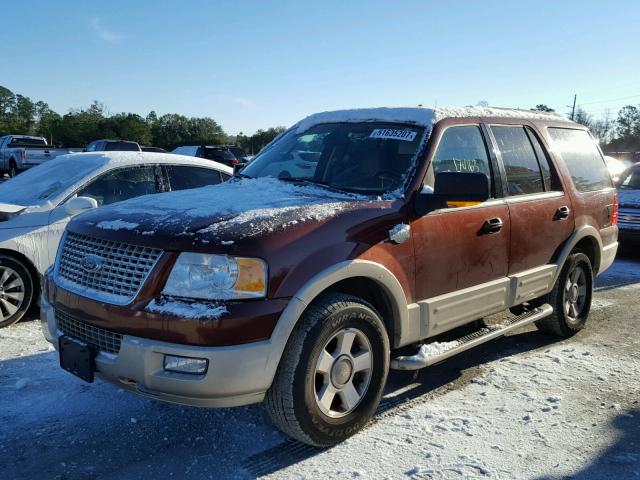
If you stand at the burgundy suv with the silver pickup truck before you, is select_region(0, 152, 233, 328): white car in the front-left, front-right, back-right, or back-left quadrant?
front-left

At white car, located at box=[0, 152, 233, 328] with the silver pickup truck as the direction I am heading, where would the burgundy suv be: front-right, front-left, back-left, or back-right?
back-right

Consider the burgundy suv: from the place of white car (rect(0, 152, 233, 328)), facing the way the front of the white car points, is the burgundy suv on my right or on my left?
on my left

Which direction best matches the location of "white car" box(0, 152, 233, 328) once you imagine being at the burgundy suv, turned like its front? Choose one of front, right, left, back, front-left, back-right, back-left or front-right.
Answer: right

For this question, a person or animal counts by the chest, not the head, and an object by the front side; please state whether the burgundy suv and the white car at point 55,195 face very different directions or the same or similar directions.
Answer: same or similar directions

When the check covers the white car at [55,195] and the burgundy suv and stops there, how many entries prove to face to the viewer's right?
0

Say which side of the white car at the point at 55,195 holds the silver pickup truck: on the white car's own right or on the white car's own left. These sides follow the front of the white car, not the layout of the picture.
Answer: on the white car's own right

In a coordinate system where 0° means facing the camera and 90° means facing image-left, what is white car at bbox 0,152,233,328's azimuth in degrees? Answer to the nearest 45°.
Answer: approximately 45°

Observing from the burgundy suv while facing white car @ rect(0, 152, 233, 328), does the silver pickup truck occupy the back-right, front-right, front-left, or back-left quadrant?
front-right

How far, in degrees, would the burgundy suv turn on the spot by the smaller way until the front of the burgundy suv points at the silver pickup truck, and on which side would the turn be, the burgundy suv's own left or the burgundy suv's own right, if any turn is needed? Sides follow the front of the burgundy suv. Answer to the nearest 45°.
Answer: approximately 90° to the burgundy suv's own right

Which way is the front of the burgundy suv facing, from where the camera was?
facing the viewer and to the left of the viewer
